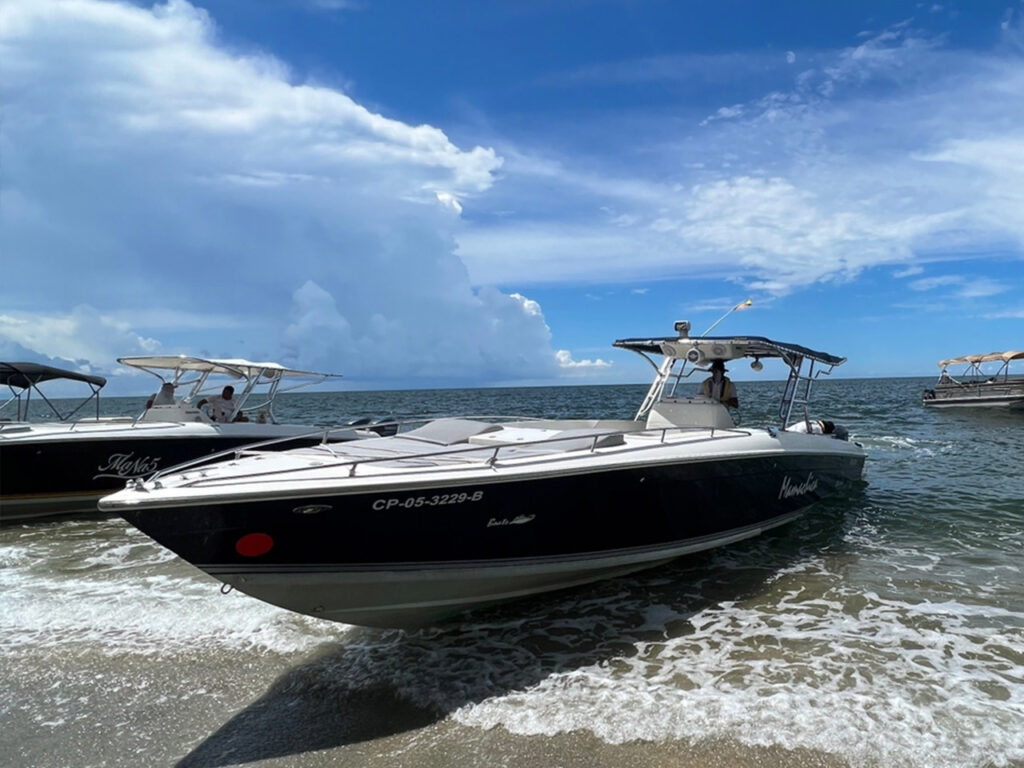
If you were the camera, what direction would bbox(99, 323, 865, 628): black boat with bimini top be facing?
facing the viewer and to the left of the viewer

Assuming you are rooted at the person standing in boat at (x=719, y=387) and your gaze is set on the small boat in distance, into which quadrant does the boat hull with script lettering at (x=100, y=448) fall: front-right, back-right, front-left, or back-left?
back-left

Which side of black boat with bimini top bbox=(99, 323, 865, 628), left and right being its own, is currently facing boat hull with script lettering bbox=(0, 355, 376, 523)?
right

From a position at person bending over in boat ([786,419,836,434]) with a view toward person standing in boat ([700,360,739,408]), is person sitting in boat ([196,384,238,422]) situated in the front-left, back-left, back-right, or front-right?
front-right

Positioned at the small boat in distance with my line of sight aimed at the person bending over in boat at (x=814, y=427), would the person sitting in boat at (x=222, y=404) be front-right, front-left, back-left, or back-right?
front-right

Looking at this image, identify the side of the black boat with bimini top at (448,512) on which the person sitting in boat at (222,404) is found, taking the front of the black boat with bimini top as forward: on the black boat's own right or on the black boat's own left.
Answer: on the black boat's own right

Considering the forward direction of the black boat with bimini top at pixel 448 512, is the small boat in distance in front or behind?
behind
